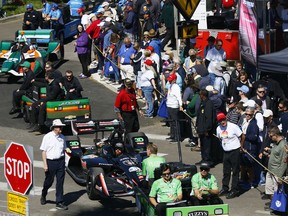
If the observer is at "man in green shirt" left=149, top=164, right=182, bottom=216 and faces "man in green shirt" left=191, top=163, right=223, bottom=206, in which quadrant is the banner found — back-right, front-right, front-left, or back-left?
front-left

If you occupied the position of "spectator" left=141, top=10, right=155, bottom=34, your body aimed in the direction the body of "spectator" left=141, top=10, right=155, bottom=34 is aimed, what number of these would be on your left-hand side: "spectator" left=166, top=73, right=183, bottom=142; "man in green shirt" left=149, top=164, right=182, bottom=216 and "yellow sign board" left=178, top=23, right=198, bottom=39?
3

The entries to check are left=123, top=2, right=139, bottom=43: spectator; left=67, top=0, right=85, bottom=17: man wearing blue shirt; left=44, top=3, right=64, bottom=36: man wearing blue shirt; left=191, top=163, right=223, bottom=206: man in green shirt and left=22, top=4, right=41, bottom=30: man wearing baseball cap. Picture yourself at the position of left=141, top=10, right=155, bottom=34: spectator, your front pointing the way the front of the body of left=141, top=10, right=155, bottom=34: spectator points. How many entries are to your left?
1

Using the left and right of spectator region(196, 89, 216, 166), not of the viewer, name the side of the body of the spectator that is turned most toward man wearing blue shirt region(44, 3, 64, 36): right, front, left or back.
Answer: right

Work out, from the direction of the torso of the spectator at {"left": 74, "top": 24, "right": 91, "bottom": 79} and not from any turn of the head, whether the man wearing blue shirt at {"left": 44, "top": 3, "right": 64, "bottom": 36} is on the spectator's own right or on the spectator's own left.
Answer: on the spectator's own right

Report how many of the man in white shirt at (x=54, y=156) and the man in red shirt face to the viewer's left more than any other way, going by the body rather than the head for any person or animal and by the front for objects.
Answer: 0
